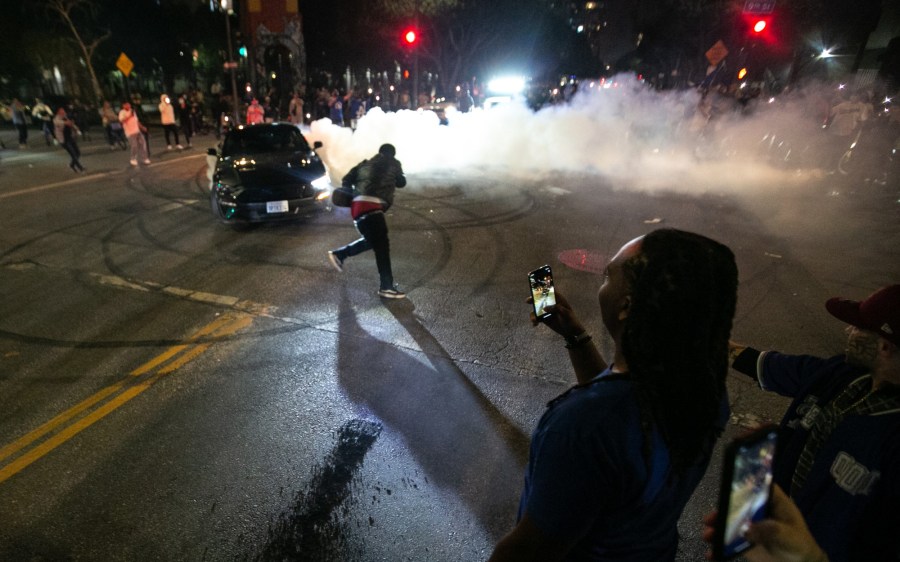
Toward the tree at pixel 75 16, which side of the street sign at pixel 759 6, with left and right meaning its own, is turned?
right

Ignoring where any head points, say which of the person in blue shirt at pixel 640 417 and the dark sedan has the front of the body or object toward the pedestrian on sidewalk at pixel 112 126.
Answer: the person in blue shirt

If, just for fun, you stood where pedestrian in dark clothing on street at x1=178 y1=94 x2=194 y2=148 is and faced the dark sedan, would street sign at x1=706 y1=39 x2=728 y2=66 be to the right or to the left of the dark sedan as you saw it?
left

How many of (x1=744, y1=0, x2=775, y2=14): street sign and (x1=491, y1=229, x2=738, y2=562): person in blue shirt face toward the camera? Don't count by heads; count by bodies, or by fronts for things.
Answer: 1

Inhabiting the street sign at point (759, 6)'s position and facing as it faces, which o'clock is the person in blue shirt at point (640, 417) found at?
The person in blue shirt is roughly at 12 o'clock from the street sign.

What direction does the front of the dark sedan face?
toward the camera

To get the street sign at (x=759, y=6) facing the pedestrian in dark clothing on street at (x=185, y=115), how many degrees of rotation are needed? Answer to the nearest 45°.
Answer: approximately 90° to its right

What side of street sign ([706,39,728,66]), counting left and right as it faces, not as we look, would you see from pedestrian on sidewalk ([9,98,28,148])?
right

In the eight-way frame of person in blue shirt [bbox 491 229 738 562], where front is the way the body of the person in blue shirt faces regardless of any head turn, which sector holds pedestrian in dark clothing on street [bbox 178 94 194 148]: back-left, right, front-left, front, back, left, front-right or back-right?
front

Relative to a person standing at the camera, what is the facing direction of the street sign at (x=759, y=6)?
facing the viewer

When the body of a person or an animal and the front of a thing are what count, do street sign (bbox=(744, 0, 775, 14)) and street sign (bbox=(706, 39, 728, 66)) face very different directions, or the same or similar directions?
same or similar directions

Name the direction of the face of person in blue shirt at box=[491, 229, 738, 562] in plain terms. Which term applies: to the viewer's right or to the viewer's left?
to the viewer's left

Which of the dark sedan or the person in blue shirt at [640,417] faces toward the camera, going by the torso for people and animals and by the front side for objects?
the dark sedan

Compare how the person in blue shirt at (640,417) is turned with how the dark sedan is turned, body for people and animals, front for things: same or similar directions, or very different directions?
very different directions
